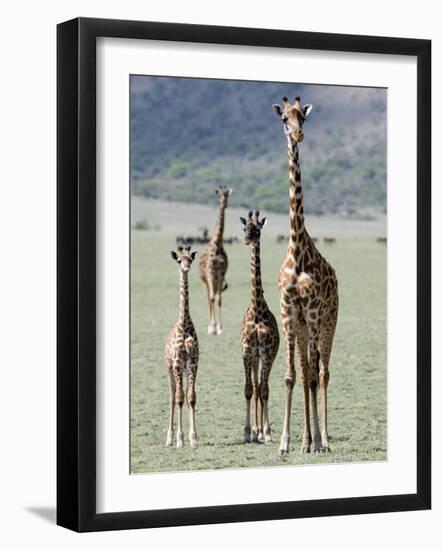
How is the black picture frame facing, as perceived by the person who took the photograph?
facing the viewer and to the right of the viewer
